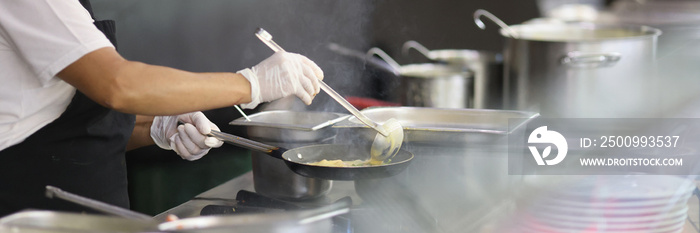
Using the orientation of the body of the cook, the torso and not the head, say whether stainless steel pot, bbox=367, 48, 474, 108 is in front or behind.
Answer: in front

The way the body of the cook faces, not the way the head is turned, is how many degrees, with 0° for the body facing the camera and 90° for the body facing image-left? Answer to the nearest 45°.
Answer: approximately 270°

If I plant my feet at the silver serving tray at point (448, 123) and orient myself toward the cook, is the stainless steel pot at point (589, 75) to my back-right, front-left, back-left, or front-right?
back-right

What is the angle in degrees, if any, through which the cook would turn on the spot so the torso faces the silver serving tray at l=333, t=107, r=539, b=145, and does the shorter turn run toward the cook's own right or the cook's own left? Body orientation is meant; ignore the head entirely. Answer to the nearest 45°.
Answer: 0° — they already face it

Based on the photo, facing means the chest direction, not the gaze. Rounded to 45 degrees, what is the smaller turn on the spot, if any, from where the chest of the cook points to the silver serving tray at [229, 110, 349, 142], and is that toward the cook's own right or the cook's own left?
0° — they already face it

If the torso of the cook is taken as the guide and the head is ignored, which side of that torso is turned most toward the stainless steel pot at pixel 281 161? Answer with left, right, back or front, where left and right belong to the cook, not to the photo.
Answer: front

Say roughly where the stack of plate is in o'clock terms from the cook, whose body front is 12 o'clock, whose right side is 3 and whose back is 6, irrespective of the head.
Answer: The stack of plate is roughly at 1 o'clock from the cook.

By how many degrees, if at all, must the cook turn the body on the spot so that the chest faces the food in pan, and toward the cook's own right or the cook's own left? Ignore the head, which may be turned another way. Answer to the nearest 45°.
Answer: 0° — they already face it

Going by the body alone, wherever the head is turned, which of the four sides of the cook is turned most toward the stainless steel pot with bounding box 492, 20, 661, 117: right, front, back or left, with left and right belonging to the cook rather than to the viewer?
front
